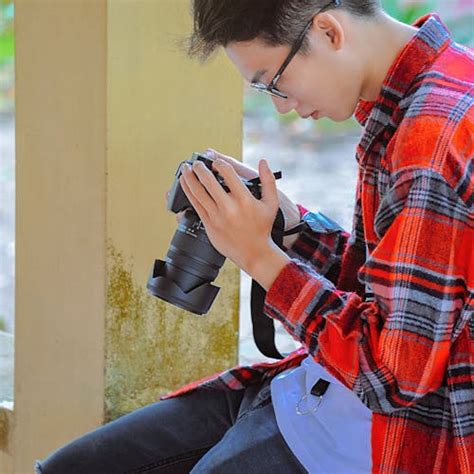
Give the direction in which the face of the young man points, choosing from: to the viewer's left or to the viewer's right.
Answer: to the viewer's left

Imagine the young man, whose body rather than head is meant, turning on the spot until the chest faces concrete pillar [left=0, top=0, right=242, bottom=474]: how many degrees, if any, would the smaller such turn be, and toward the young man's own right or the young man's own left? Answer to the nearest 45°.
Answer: approximately 45° to the young man's own right

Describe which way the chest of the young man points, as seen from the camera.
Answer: to the viewer's left
